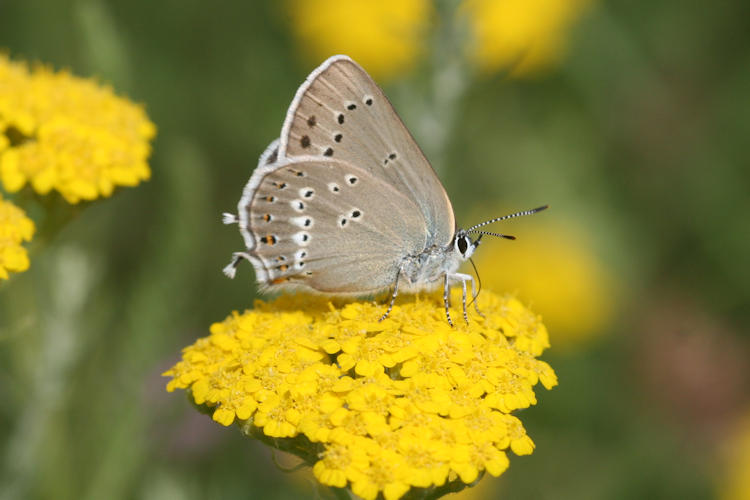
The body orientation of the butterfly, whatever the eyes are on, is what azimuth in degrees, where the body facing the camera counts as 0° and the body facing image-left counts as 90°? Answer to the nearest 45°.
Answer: approximately 270°

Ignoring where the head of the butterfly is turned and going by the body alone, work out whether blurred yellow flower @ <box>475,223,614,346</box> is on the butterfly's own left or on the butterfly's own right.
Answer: on the butterfly's own left

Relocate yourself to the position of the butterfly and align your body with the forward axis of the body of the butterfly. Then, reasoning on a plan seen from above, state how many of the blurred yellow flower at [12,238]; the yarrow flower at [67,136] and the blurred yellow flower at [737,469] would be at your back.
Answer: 2

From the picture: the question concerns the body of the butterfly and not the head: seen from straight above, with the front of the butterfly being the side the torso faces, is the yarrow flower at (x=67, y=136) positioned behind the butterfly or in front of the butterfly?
behind

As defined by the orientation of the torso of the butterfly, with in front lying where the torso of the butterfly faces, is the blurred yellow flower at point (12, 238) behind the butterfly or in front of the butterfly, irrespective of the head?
behind
